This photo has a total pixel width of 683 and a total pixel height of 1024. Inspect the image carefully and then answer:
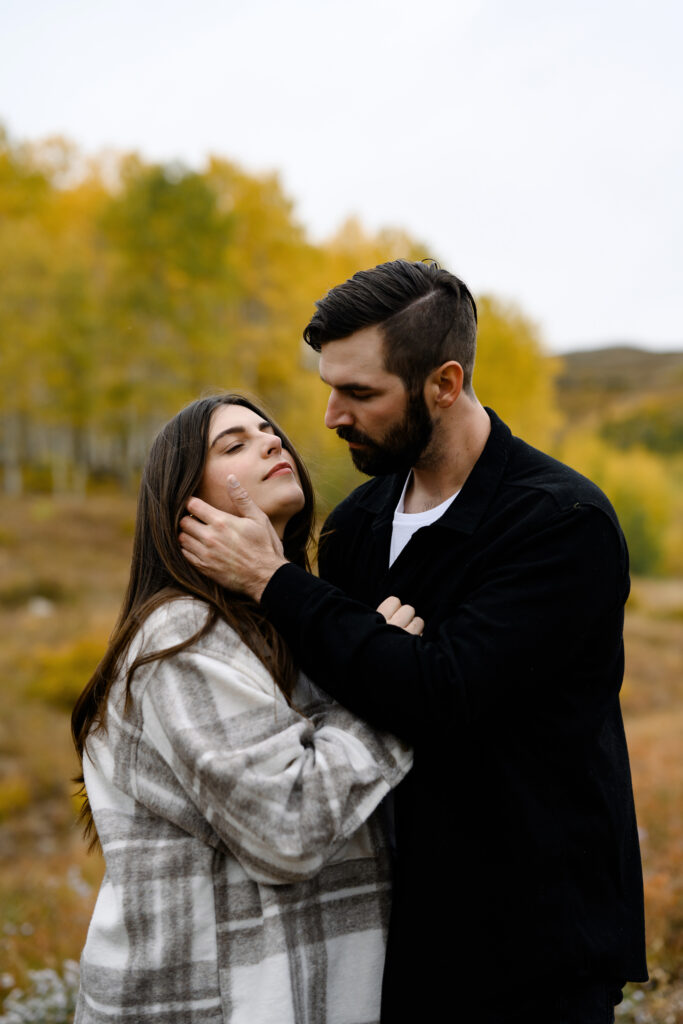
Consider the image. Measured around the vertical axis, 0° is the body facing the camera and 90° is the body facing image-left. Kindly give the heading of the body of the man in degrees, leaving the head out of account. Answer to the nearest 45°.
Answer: approximately 45°

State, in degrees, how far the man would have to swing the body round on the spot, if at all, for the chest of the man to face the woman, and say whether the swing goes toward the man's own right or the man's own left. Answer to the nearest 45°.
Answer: approximately 45° to the man's own right

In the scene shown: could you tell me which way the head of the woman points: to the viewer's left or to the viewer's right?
to the viewer's right

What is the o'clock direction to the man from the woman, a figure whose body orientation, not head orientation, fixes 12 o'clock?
The man is roughly at 12 o'clock from the woman.

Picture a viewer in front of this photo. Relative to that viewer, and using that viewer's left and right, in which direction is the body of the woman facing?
facing to the right of the viewer
